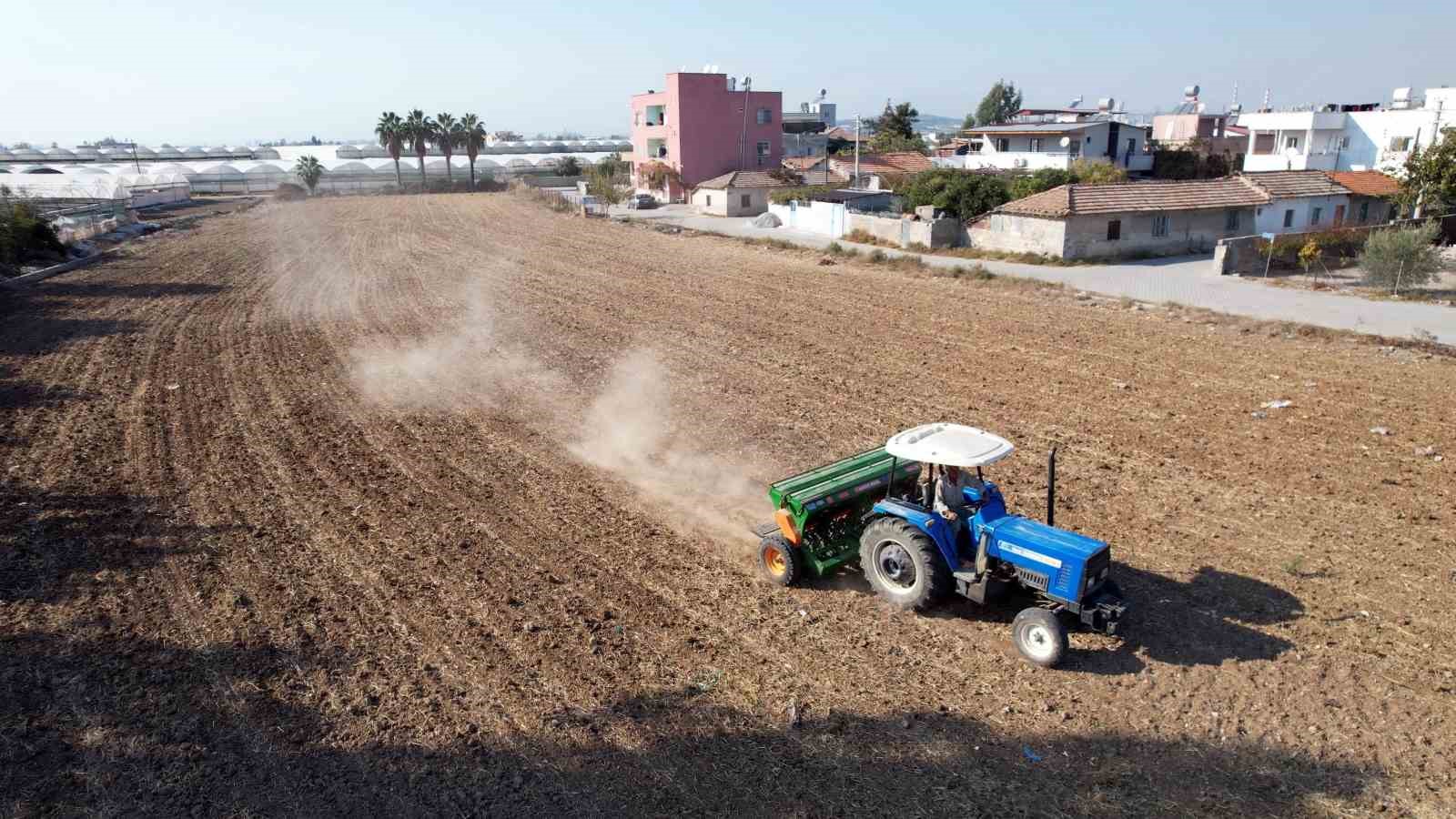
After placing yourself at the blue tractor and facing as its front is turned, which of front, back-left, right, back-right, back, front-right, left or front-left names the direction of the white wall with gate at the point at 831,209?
back-left

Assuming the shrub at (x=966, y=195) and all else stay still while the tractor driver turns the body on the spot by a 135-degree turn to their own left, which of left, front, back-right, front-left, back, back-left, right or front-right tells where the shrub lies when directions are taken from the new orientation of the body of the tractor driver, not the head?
front

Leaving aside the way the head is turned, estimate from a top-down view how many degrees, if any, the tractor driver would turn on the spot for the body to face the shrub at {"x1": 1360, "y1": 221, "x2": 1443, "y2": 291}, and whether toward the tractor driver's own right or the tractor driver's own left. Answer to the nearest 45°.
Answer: approximately 90° to the tractor driver's own left

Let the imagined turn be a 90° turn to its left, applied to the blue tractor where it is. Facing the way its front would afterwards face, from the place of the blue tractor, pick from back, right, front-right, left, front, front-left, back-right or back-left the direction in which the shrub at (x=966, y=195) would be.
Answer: front-left

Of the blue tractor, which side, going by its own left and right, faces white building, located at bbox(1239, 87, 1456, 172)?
left

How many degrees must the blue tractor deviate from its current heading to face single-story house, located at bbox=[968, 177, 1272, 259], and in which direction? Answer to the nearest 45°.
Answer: approximately 135° to its left

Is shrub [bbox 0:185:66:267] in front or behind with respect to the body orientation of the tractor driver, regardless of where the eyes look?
behind

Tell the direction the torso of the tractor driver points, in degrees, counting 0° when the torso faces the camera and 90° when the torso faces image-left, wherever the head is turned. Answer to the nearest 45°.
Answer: approximately 315°

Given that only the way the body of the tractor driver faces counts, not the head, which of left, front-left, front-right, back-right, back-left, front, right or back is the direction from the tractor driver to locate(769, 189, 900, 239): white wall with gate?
back-left

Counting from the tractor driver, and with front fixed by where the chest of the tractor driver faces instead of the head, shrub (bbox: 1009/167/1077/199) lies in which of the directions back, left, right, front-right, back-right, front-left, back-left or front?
back-left
